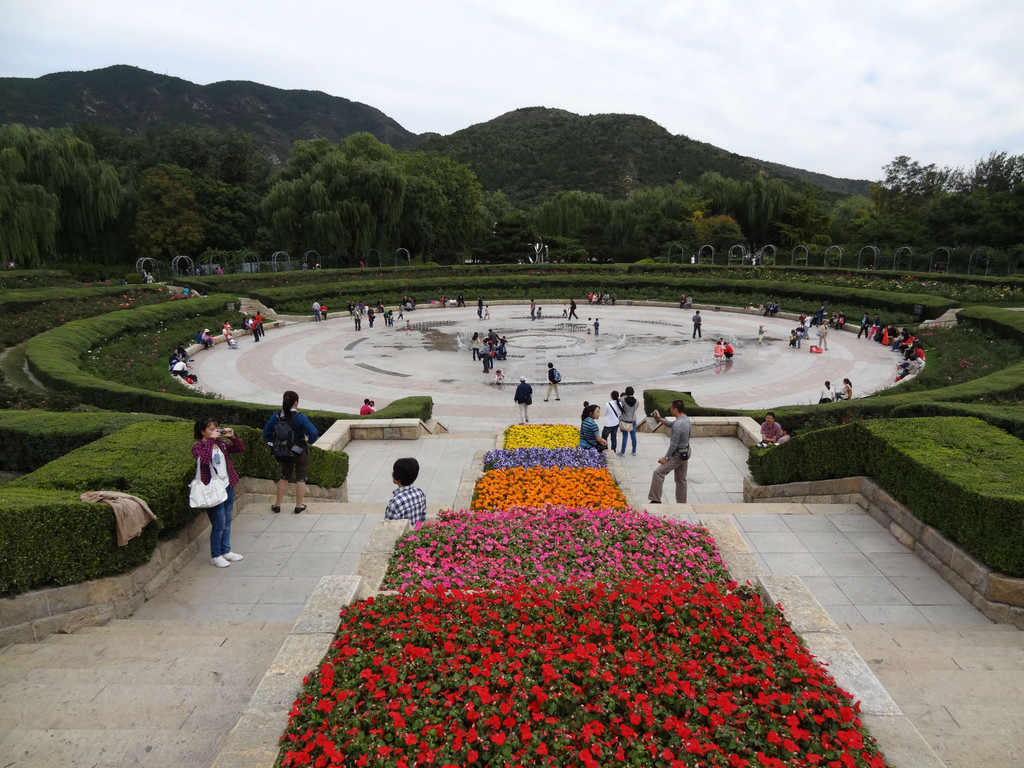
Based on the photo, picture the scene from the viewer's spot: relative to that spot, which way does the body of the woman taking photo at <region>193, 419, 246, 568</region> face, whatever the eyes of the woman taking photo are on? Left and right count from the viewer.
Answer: facing the viewer and to the right of the viewer

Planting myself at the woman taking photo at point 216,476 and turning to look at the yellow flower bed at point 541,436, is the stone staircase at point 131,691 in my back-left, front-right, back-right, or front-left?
back-right

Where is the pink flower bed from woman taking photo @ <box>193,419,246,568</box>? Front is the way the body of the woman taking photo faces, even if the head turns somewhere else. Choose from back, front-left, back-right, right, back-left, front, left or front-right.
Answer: front

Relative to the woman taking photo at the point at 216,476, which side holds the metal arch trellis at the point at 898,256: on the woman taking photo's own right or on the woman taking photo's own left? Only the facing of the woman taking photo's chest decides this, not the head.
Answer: on the woman taking photo's own left

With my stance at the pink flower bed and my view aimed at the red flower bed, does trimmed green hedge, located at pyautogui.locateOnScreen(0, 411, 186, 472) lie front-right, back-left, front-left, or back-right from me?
back-right

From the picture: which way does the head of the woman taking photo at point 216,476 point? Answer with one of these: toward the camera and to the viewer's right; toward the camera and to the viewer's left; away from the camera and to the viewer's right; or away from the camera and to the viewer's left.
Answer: toward the camera and to the viewer's right

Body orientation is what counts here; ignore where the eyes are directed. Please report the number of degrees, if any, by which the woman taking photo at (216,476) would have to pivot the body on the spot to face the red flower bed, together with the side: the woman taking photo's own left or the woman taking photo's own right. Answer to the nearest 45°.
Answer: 0° — they already face it

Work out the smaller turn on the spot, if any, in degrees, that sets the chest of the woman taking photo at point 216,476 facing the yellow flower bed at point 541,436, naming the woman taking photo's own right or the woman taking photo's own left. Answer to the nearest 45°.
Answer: approximately 90° to the woman taking photo's own left

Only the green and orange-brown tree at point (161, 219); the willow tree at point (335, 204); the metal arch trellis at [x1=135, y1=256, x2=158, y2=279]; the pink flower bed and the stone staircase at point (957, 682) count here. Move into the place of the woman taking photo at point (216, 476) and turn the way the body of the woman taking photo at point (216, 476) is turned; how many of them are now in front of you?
2

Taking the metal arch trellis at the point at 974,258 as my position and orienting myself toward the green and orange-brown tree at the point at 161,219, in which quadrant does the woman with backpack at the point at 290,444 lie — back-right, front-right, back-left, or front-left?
front-left

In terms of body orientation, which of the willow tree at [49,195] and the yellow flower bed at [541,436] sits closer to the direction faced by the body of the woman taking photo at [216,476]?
the yellow flower bed

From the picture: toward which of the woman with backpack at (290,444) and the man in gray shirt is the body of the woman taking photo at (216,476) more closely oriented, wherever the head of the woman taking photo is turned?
the man in gray shirt

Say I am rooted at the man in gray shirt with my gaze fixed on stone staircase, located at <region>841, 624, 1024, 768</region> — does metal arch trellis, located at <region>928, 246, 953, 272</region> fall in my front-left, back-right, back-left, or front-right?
back-left
